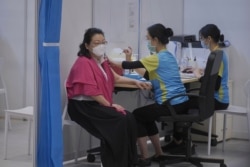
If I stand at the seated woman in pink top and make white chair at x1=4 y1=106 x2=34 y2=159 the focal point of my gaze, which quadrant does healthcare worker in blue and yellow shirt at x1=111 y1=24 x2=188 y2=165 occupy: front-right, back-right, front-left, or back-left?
back-right

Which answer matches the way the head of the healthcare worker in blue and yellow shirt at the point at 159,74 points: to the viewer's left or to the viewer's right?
to the viewer's left

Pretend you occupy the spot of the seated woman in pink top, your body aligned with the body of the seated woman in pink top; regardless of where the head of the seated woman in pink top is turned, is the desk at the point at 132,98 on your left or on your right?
on your left

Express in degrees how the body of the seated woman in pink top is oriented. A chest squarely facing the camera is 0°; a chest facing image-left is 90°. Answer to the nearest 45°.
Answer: approximately 315°

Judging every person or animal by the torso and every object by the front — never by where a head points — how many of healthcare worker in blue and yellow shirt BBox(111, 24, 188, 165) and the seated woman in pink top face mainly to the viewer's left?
1

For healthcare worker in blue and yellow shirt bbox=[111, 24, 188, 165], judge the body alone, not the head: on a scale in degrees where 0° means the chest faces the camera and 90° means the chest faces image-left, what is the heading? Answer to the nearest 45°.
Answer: approximately 90°

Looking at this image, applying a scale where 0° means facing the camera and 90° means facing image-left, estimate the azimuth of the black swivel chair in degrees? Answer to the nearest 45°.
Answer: approximately 90°

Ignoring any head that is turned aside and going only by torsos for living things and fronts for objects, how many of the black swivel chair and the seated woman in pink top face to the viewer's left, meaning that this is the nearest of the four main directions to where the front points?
1
